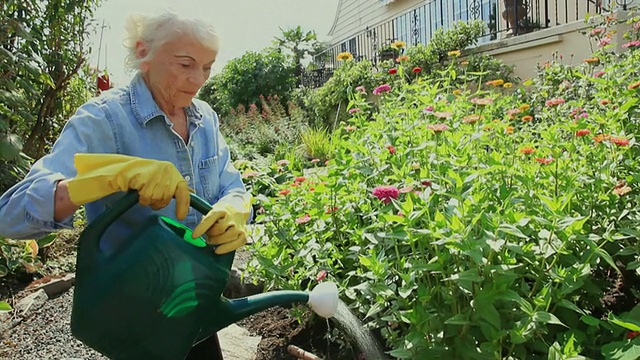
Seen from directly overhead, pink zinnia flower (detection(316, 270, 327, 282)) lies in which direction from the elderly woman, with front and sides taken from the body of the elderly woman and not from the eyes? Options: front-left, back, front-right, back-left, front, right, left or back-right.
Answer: left

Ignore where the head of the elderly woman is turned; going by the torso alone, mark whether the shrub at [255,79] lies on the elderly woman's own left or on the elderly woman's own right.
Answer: on the elderly woman's own left

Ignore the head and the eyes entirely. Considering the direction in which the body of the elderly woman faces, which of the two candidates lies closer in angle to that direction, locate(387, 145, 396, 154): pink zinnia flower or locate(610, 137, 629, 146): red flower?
the red flower

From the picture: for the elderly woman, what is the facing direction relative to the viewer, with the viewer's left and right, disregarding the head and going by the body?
facing the viewer and to the right of the viewer

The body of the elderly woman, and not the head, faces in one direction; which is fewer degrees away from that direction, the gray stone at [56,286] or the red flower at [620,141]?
the red flower

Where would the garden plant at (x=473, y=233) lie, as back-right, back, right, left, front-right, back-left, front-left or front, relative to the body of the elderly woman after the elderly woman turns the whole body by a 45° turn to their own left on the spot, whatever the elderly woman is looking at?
front

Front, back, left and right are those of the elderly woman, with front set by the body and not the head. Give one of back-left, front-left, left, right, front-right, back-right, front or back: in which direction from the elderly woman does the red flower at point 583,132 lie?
front-left
